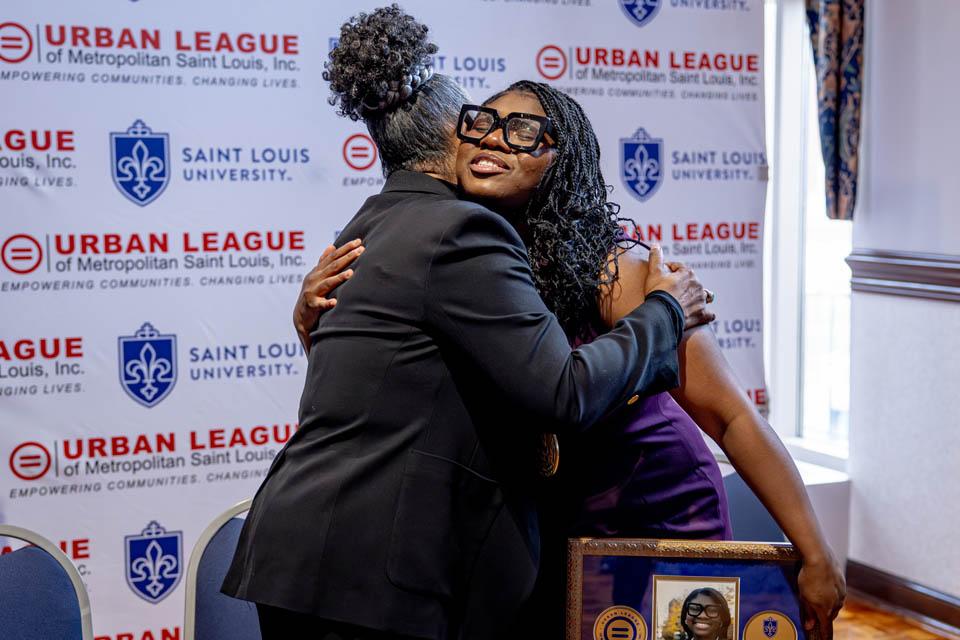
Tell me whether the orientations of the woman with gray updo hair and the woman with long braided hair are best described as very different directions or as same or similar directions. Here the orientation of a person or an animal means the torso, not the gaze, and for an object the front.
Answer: very different directions

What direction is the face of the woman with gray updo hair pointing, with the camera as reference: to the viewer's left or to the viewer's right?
to the viewer's right

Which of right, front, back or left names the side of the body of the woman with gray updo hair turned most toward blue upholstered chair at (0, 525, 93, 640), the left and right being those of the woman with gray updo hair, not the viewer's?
left

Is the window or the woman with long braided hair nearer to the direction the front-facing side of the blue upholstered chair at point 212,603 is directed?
the woman with long braided hair

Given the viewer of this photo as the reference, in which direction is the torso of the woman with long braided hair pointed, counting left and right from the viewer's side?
facing the viewer and to the left of the viewer

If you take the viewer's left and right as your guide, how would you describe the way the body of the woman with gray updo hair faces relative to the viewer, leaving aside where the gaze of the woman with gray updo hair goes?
facing away from the viewer and to the right of the viewer
